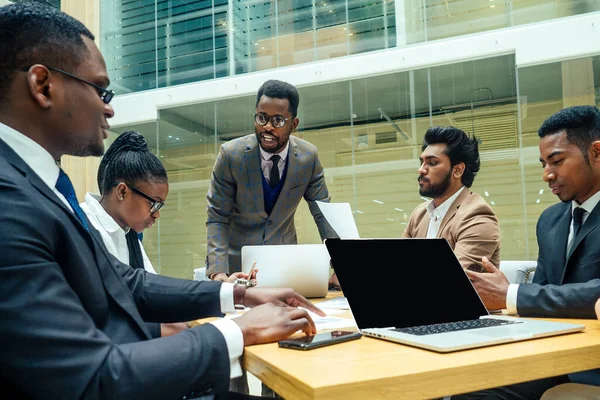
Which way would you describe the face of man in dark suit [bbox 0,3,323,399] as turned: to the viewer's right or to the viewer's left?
to the viewer's right

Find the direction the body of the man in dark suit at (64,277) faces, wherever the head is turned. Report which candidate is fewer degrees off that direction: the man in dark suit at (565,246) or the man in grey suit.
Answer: the man in dark suit

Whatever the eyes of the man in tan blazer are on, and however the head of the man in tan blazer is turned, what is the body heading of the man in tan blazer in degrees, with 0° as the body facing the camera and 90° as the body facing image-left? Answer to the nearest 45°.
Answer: approximately 45°

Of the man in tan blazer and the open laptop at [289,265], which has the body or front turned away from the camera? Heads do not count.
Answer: the open laptop

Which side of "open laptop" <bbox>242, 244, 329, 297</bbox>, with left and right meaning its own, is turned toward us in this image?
back

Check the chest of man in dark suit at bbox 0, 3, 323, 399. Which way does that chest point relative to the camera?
to the viewer's right

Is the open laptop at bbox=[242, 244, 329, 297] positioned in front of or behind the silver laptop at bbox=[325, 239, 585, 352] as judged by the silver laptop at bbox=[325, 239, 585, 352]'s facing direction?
behind

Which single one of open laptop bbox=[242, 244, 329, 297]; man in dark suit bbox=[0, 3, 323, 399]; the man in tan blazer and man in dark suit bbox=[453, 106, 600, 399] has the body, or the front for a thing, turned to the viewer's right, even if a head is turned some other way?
man in dark suit bbox=[0, 3, 323, 399]

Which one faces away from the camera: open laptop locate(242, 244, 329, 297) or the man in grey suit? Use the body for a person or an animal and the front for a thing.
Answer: the open laptop

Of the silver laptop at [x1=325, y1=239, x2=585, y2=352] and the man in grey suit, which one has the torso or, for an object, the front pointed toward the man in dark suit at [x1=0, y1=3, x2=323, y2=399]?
the man in grey suit

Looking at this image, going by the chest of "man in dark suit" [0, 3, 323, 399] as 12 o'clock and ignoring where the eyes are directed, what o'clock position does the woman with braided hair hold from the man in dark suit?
The woman with braided hair is roughly at 9 o'clock from the man in dark suit.

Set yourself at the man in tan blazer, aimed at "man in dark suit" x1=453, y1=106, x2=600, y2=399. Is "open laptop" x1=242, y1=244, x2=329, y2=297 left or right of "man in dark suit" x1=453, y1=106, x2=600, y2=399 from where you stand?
right

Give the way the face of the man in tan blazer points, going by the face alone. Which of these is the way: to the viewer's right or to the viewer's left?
to the viewer's left

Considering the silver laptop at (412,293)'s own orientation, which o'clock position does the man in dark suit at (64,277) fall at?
The man in dark suit is roughly at 3 o'clock from the silver laptop.
